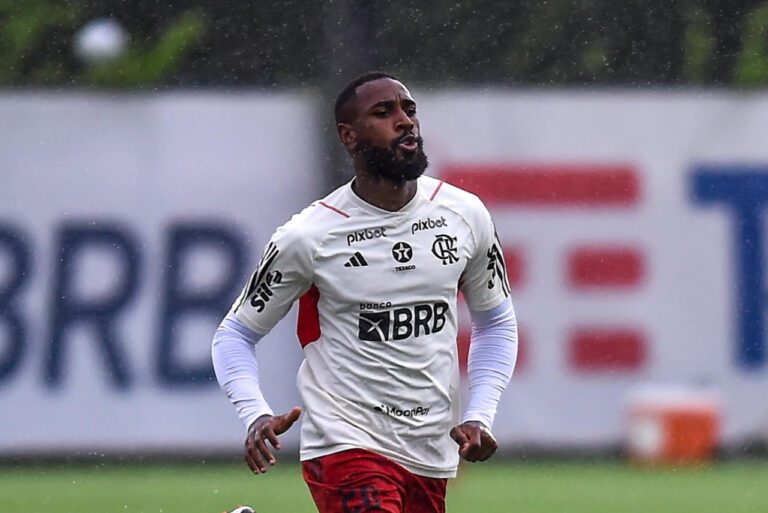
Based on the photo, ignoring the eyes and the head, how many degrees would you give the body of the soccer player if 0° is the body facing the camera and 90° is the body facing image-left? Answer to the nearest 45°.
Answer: approximately 315°

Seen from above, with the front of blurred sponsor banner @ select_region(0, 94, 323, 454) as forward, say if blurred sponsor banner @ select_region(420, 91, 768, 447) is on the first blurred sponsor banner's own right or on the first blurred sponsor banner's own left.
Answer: on the first blurred sponsor banner's own left

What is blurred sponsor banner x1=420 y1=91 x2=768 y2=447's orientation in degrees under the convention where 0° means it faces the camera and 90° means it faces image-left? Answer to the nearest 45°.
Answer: approximately 0°

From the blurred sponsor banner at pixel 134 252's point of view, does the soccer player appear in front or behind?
in front

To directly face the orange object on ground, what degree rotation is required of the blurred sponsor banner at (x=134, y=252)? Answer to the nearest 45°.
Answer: approximately 90° to its left

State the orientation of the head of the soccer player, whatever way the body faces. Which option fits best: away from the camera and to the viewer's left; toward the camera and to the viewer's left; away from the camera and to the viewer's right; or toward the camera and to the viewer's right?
toward the camera and to the viewer's right

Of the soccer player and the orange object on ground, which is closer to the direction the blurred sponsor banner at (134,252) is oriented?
the soccer player

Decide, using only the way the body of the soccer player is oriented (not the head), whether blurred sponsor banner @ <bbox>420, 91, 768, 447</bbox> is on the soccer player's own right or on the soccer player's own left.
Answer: on the soccer player's own left

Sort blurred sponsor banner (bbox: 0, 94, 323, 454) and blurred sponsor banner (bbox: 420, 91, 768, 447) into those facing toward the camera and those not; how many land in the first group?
2
